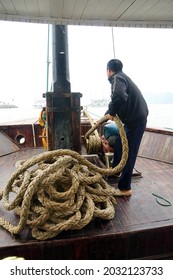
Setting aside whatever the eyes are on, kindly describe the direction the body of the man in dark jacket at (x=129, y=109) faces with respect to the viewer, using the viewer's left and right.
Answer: facing away from the viewer and to the left of the viewer

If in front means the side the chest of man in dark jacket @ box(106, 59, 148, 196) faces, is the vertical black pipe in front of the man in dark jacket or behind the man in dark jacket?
in front

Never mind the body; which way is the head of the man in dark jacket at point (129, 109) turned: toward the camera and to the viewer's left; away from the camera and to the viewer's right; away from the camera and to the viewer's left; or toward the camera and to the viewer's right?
away from the camera and to the viewer's left

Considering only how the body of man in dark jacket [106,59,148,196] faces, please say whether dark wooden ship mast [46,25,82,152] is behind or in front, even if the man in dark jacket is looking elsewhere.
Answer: in front
